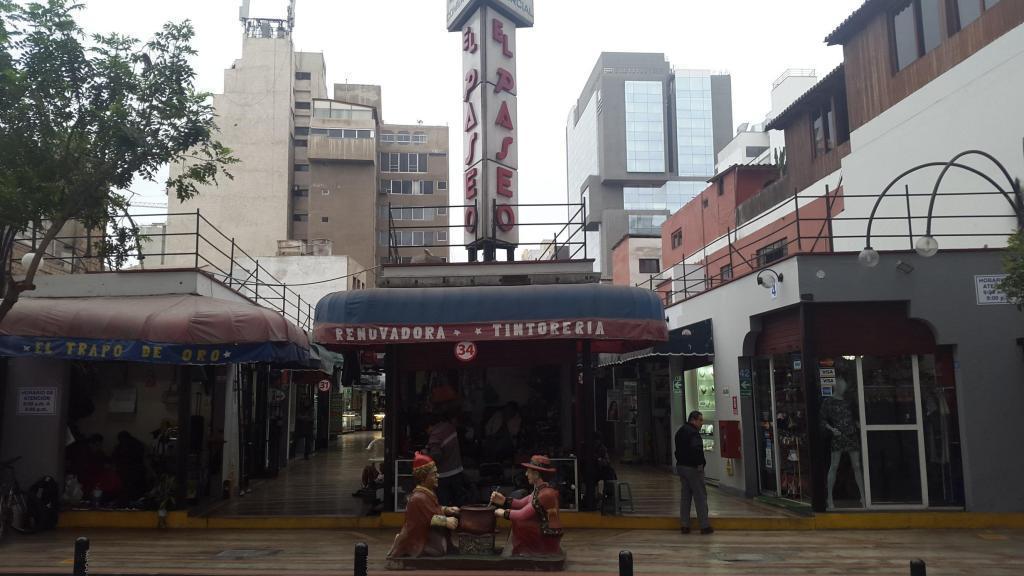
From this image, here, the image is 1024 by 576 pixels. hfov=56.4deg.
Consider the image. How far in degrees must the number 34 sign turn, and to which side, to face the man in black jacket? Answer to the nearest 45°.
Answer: approximately 90° to its left

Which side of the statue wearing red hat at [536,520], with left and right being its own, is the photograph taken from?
left

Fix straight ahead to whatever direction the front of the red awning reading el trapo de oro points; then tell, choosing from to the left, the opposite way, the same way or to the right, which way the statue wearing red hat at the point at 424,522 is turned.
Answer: to the left

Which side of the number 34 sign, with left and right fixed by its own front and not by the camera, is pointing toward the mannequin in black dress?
left

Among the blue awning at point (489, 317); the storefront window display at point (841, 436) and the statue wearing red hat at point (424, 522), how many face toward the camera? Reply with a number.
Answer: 2

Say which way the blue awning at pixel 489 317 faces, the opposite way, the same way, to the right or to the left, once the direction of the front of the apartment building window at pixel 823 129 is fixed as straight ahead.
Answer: to the left
